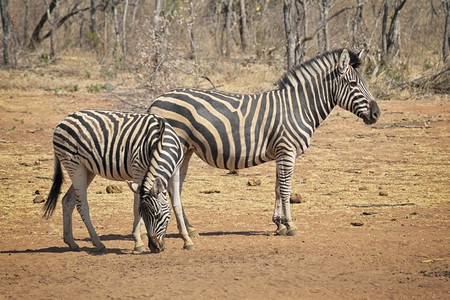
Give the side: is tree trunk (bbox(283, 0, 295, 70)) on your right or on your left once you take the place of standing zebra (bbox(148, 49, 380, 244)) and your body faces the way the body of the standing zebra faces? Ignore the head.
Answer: on your left

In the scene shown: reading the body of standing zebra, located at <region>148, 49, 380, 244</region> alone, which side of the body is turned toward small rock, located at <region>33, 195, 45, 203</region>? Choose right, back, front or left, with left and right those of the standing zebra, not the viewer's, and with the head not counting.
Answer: back

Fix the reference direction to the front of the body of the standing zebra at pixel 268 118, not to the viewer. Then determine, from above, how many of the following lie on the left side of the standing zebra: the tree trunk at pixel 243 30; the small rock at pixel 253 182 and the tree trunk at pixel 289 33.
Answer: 3

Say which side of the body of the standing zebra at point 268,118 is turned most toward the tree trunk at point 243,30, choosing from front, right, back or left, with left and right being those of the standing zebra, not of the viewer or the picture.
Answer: left

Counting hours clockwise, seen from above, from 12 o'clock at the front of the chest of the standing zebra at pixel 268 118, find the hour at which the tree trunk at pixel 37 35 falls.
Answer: The tree trunk is roughly at 8 o'clock from the standing zebra.

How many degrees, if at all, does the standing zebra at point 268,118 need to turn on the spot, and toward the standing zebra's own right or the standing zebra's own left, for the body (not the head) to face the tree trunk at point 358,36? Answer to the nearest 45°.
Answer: approximately 90° to the standing zebra's own left

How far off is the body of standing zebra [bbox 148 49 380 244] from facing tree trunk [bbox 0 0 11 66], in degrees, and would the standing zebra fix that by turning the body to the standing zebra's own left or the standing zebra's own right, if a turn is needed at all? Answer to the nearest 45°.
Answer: approximately 135° to the standing zebra's own left

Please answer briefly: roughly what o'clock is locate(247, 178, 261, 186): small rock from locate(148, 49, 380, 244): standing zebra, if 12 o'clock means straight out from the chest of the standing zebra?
The small rock is roughly at 9 o'clock from the standing zebra.

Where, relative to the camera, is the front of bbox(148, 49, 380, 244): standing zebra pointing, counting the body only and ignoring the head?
to the viewer's right

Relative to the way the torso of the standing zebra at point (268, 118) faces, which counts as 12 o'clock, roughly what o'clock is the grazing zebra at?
The grazing zebra is roughly at 5 o'clock from the standing zebra.

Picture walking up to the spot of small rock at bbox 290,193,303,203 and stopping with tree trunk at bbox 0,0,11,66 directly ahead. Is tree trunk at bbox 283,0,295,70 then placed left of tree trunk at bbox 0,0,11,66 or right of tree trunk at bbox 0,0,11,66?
right
